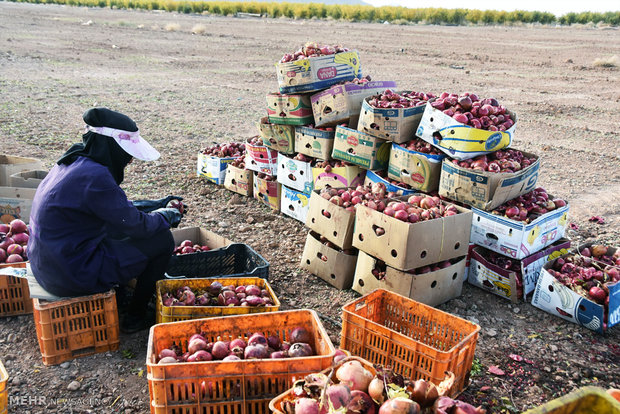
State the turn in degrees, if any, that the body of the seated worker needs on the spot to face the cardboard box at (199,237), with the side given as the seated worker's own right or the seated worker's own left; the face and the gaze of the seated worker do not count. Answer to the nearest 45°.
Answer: approximately 45° to the seated worker's own left

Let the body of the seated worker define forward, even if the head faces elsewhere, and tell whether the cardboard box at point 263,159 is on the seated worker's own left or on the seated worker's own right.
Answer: on the seated worker's own left

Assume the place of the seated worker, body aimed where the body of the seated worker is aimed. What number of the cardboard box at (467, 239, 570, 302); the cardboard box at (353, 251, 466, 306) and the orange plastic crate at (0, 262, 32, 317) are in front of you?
2

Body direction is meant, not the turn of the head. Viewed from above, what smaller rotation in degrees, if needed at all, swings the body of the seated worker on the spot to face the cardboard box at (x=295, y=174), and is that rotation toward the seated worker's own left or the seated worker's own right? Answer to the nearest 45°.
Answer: approximately 45° to the seated worker's own left

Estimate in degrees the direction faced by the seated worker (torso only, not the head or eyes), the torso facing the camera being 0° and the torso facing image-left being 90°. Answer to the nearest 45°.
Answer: approximately 270°

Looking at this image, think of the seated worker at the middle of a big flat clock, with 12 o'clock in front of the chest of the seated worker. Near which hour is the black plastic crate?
The black plastic crate is roughly at 11 o'clock from the seated worker.

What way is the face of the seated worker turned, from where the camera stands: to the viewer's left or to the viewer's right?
to the viewer's right

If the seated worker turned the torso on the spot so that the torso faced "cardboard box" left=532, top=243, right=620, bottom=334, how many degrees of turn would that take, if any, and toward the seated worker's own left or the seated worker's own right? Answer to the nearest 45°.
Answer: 0° — they already face it

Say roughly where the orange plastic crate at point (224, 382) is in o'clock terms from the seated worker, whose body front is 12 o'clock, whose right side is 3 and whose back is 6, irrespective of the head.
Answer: The orange plastic crate is roughly at 2 o'clock from the seated worker.
